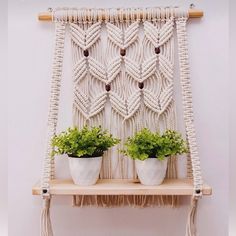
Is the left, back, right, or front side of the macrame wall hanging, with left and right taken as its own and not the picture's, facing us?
front
